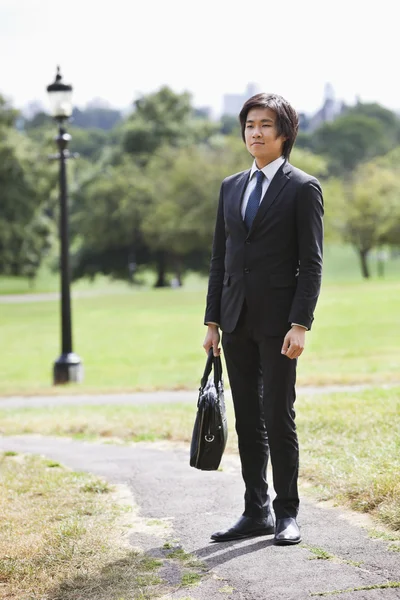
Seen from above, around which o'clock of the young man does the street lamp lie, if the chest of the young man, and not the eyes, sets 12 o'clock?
The street lamp is roughly at 4 o'clock from the young man.

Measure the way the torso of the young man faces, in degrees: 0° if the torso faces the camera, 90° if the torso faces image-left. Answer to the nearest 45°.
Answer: approximately 45°

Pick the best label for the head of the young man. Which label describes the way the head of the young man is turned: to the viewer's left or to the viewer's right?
to the viewer's left
